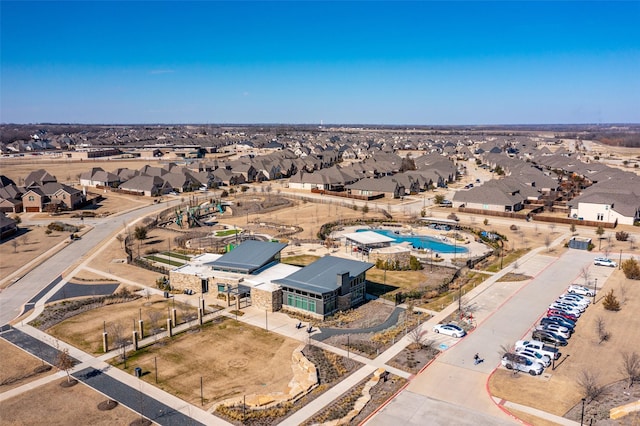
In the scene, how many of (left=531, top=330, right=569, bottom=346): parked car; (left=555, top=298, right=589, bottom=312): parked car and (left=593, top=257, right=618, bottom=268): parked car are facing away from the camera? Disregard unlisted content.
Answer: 0

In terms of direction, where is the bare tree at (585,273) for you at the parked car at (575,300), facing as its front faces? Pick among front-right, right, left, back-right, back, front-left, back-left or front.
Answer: back-left

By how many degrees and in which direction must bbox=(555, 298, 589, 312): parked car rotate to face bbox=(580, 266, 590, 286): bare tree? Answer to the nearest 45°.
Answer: approximately 135° to its left

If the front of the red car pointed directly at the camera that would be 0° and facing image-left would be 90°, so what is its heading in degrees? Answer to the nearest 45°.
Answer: approximately 315°

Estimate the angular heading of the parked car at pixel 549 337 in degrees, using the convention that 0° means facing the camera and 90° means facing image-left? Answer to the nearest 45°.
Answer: approximately 315°

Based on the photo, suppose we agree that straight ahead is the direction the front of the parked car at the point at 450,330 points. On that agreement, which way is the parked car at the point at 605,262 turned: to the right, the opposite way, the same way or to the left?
the opposite way

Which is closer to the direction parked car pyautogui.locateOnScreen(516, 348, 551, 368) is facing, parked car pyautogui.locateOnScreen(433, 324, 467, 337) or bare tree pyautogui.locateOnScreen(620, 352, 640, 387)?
the bare tree

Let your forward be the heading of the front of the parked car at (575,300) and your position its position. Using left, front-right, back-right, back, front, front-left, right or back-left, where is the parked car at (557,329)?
front-right

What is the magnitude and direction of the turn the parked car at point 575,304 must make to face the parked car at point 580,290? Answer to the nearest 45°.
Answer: approximately 135° to its left

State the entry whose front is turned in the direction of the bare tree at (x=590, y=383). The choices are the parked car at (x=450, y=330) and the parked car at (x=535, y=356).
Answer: the parked car at (x=535, y=356)

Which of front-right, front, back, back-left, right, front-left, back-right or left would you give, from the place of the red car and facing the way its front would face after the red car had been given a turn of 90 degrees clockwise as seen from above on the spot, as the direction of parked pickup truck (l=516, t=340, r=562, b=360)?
front-left

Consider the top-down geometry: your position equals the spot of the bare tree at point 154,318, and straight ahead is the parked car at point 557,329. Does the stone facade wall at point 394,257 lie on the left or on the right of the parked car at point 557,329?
left
